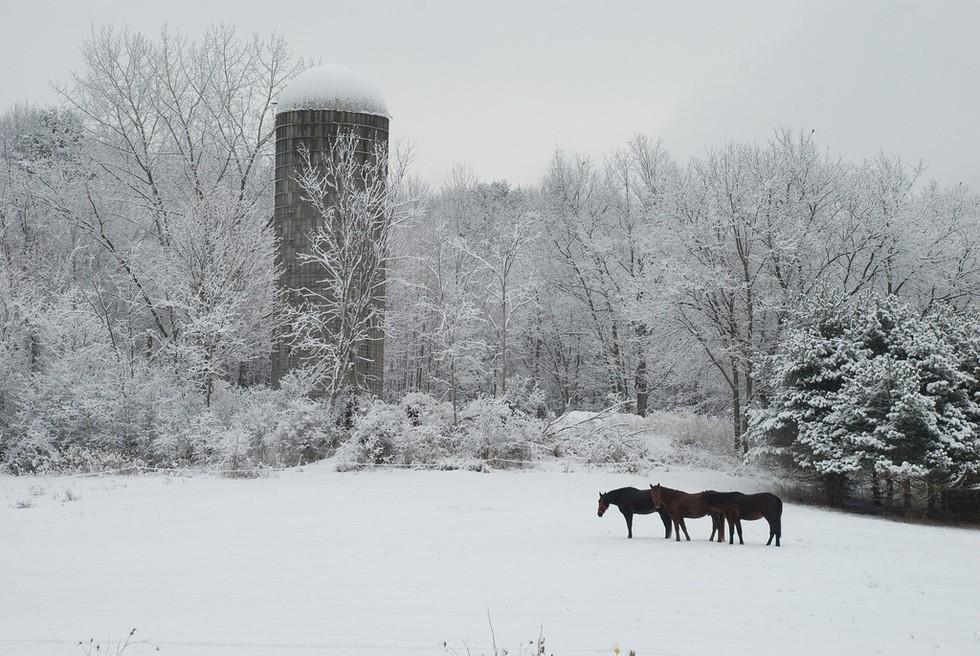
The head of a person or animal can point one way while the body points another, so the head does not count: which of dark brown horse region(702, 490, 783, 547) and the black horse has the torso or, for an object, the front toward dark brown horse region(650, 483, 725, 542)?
dark brown horse region(702, 490, 783, 547)

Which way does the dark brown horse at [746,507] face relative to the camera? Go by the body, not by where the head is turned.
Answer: to the viewer's left

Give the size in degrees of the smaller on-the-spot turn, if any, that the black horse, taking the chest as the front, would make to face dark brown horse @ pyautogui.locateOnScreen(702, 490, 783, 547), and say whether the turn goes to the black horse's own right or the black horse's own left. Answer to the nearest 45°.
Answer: approximately 180°

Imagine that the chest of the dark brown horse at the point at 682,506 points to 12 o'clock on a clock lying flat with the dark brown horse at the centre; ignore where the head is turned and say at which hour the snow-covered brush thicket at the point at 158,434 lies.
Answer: The snow-covered brush thicket is roughly at 1 o'clock from the dark brown horse.

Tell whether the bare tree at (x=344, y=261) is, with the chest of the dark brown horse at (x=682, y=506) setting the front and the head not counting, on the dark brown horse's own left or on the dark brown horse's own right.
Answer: on the dark brown horse's own right

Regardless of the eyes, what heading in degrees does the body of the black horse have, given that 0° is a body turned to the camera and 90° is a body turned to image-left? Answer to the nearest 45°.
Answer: approximately 90°

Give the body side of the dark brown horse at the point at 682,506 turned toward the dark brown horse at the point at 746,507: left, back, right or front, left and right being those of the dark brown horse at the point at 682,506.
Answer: back

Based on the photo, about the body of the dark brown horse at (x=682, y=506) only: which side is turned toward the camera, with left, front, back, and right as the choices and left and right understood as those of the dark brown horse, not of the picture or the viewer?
left

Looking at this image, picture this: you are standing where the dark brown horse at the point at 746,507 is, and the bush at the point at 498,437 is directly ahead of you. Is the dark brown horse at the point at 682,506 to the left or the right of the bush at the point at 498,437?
left
